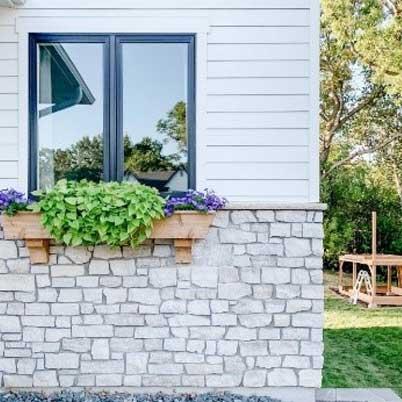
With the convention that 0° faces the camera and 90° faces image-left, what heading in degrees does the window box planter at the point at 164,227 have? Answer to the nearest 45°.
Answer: approximately 0°

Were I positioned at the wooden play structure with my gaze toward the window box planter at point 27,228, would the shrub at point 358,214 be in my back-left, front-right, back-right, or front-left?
back-right

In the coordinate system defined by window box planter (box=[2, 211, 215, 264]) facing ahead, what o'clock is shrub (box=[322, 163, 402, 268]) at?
The shrub is roughly at 7 o'clock from the window box planter.

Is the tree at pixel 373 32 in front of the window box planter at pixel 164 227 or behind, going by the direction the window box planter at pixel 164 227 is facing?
behind

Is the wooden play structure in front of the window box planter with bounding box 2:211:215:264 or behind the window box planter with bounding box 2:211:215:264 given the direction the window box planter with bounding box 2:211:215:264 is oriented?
behind

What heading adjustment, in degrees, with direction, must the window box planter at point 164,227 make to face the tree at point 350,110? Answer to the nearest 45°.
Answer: approximately 135° to its left
